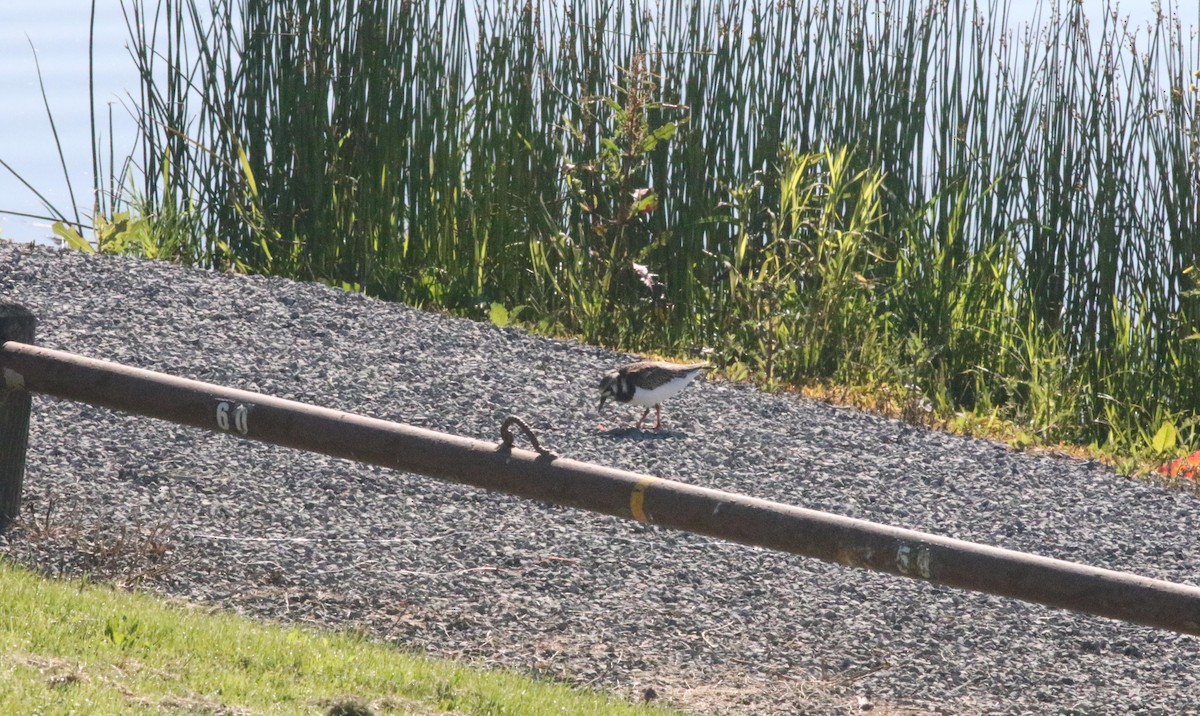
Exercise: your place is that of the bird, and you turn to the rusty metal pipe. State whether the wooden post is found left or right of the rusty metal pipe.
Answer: right

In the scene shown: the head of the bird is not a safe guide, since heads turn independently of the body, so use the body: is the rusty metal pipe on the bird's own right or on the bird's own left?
on the bird's own left

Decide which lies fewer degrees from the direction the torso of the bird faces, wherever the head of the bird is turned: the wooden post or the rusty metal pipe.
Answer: the wooden post

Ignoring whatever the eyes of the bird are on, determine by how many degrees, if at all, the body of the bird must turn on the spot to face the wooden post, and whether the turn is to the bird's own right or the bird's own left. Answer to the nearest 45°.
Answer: approximately 45° to the bird's own left

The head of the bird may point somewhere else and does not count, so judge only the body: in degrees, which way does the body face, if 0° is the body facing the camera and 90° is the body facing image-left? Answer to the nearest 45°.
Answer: approximately 90°
